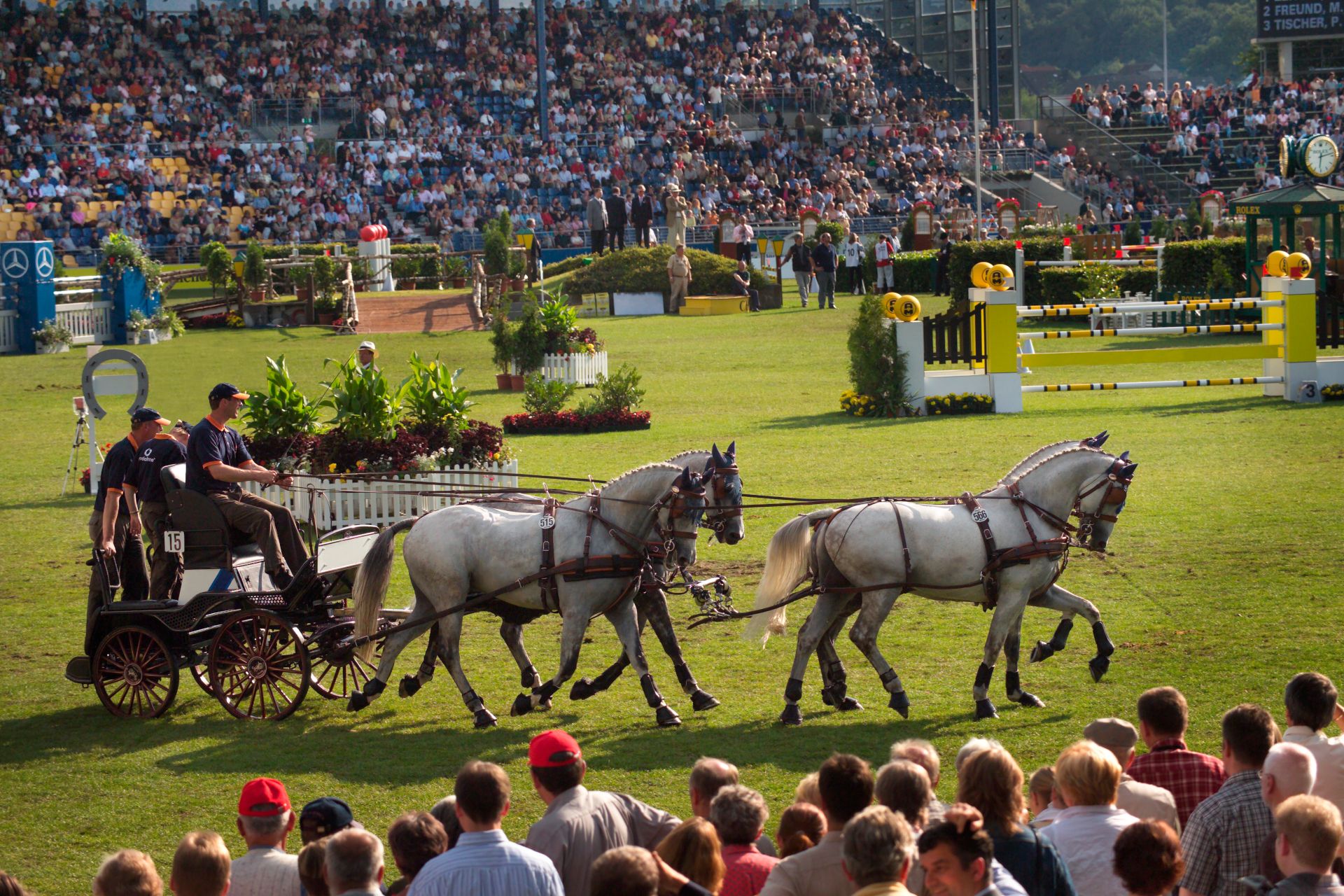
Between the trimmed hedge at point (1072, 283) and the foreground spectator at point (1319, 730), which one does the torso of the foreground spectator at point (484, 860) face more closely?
the trimmed hedge

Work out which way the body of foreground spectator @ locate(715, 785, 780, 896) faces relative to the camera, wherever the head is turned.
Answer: away from the camera

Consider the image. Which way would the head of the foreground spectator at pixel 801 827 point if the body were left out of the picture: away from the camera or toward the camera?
away from the camera

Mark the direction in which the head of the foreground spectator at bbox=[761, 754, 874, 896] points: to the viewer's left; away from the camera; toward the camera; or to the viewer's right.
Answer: away from the camera

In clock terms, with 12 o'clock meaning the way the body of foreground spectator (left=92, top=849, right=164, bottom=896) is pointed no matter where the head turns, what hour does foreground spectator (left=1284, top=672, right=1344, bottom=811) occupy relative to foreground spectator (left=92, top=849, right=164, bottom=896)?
foreground spectator (left=1284, top=672, right=1344, bottom=811) is roughly at 3 o'clock from foreground spectator (left=92, top=849, right=164, bottom=896).

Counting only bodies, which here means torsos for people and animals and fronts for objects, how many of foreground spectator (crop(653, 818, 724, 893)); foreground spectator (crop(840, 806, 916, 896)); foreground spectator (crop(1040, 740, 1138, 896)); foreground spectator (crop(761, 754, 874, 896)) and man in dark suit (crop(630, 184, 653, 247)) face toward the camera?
1

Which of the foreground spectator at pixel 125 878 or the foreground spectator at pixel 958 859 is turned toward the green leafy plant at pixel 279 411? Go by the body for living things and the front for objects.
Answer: the foreground spectator at pixel 125 878

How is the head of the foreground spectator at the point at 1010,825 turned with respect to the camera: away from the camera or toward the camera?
away from the camera

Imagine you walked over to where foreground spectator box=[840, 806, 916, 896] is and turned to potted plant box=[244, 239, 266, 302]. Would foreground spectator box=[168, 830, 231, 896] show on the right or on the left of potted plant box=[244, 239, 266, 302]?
left

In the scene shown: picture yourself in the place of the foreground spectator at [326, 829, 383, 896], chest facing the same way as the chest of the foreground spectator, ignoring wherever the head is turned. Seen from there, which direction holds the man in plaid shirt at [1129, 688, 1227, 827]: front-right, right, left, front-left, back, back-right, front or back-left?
right

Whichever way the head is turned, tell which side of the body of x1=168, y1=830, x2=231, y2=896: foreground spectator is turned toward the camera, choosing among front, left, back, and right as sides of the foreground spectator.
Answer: back

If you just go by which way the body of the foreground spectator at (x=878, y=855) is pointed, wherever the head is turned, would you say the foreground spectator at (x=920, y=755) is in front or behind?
in front

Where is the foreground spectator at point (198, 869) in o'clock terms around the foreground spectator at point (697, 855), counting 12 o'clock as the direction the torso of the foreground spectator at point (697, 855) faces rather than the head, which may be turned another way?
the foreground spectator at point (198, 869) is roughly at 9 o'clock from the foreground spectator at point (697, 855).

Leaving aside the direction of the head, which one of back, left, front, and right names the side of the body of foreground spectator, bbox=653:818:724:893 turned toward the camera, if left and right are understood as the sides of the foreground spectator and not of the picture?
back

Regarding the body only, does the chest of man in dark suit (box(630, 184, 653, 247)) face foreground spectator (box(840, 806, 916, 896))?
yes

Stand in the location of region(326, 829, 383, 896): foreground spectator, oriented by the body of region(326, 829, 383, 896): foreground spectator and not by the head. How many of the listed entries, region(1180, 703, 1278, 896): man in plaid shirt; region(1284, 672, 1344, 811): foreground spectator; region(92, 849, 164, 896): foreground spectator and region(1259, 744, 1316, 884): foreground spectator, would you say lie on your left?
1

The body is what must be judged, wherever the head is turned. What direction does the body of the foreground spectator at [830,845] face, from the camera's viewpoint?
away from the camera

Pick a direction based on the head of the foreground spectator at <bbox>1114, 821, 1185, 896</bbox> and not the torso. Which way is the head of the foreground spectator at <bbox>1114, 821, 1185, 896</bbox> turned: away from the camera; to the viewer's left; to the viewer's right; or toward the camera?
away from the camera

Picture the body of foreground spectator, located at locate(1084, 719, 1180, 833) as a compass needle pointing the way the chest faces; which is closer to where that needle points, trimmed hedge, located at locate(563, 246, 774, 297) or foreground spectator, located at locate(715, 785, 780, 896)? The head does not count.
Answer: the trimmed hedge

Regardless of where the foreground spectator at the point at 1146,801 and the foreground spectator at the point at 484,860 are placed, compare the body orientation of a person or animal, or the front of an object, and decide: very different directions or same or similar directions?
same or similar directions

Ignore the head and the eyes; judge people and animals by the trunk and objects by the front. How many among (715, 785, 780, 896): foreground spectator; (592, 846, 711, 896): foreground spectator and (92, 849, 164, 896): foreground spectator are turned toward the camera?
0
